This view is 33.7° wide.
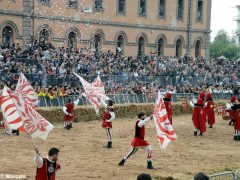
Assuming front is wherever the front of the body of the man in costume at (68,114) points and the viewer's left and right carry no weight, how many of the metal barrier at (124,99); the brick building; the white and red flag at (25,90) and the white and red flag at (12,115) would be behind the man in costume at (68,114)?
2

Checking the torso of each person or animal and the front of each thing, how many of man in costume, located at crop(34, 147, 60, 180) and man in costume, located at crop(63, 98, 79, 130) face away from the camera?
1
